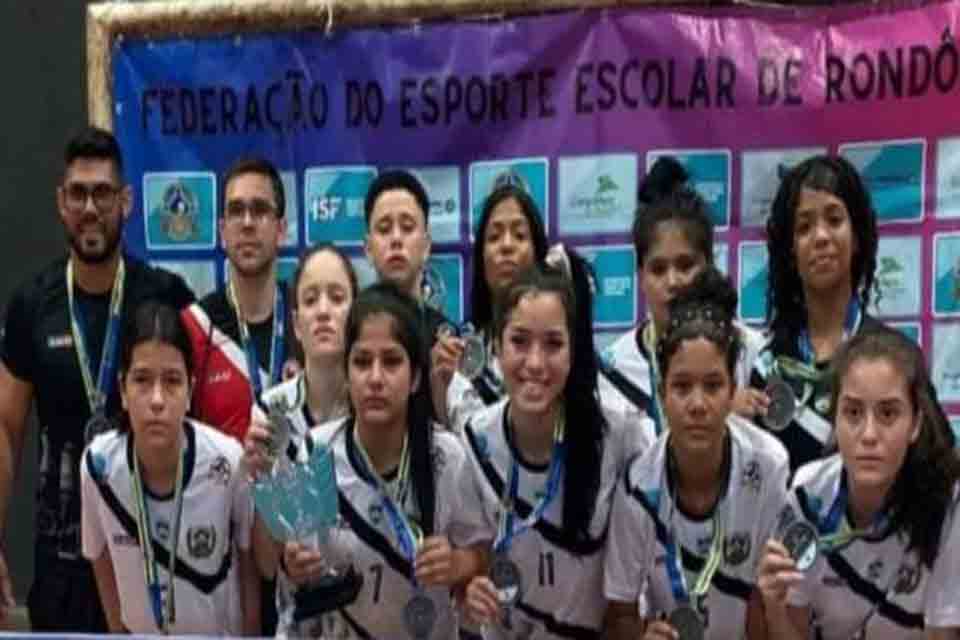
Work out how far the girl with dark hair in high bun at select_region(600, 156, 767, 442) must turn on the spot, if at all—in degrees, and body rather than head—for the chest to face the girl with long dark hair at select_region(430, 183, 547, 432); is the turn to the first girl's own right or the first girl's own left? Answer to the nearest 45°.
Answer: approximately 90° to the first girl's own right

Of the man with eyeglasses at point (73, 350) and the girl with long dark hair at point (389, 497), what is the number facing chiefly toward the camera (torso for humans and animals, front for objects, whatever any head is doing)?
2

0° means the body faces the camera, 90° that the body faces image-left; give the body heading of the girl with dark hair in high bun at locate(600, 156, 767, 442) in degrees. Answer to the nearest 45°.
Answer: approximately 0°

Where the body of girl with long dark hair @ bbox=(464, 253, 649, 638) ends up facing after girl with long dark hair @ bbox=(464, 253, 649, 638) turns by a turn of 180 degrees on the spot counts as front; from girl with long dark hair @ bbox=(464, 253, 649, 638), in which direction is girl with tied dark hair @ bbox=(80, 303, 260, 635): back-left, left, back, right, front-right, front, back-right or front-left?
left

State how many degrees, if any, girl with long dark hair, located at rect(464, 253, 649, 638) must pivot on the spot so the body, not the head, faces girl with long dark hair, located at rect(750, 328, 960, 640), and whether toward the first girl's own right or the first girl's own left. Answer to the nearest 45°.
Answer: approximately 90° to the first girl's own left
